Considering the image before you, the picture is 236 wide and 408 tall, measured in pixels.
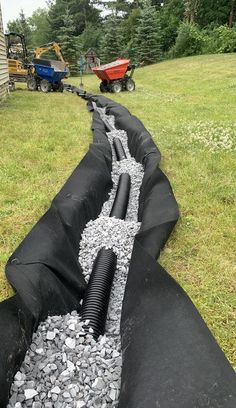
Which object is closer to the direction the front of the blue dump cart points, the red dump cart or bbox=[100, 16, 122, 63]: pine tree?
the red dump cart

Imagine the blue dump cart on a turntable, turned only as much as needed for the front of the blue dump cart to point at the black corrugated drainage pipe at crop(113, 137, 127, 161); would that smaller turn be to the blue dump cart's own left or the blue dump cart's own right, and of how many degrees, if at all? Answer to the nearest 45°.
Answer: approximately 45° to the blue dump cart's own right

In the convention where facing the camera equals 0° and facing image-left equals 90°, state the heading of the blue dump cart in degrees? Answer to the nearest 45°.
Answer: approximately 315°

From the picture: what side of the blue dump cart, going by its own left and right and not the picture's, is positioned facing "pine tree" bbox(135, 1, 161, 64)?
left

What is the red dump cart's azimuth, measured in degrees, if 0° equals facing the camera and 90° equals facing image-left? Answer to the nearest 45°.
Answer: approximately 45°

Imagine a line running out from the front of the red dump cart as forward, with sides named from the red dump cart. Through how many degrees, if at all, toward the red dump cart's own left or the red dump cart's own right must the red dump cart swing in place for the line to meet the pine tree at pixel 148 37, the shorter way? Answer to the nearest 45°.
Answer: approximately 135° to the red dump cart's own right

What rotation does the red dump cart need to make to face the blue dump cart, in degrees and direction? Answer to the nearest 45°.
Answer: approximately 45° to its right

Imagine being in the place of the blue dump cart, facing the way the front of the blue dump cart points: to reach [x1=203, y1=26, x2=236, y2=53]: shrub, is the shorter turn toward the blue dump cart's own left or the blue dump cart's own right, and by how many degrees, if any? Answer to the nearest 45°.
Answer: approximately 90° to the blue dump cart's own left

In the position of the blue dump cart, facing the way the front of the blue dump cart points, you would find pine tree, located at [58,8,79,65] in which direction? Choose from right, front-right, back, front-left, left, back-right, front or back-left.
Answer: back-left

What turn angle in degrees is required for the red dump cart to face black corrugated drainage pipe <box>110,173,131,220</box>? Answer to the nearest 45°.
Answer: approximately 45° to its left
